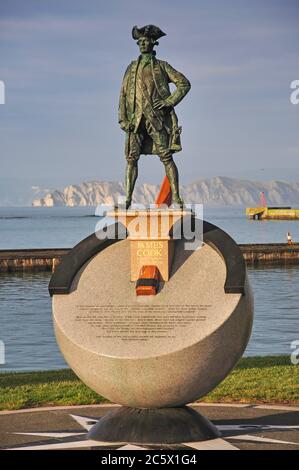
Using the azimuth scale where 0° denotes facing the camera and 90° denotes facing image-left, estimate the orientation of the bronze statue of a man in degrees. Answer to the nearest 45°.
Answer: approximately 0°
